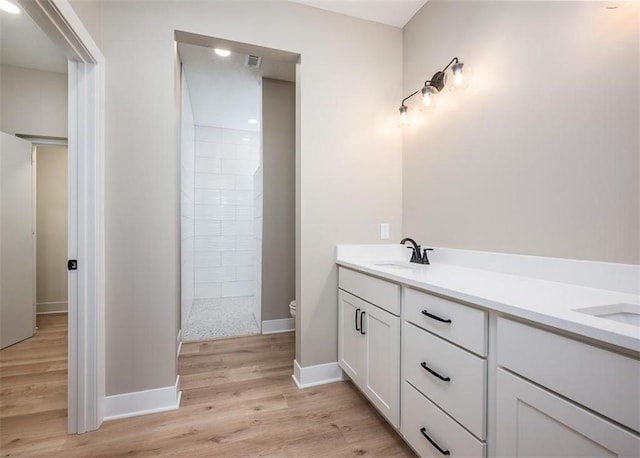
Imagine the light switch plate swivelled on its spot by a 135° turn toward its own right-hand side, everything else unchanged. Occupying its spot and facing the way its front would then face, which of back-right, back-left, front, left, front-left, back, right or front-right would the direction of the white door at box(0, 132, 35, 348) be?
front-left

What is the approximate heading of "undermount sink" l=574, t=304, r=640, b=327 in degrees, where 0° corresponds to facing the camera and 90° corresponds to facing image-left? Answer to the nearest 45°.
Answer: approximately 45°

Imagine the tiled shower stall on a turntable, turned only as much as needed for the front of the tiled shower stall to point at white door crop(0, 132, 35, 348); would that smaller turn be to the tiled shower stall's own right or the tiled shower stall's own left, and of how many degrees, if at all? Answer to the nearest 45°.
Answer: approximately 45° to the tiled shower stall's own right

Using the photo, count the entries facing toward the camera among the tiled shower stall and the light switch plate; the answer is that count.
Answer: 2

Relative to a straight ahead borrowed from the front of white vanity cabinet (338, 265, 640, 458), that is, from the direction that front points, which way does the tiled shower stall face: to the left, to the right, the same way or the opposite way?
to the left

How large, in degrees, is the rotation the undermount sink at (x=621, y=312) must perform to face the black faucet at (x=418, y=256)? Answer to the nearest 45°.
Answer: approximately 90° to its right

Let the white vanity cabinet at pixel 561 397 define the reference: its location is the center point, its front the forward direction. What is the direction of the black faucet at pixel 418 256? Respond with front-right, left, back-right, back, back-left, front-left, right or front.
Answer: right

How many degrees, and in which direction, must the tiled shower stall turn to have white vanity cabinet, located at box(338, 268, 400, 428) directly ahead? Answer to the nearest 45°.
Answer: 0° — it already faces it
